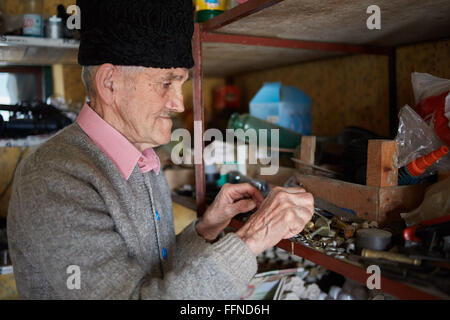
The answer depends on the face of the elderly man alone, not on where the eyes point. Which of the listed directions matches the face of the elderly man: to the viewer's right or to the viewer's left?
to the viewer's right

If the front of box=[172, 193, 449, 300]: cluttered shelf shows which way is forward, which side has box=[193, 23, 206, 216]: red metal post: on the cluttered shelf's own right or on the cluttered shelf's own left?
on the cluttered shelf's own right

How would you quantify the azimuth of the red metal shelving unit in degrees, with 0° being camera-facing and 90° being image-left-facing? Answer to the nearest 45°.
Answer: approximately 45°

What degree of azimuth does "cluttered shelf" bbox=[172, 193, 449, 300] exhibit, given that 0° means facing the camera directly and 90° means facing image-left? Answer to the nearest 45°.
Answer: approximately 45°
